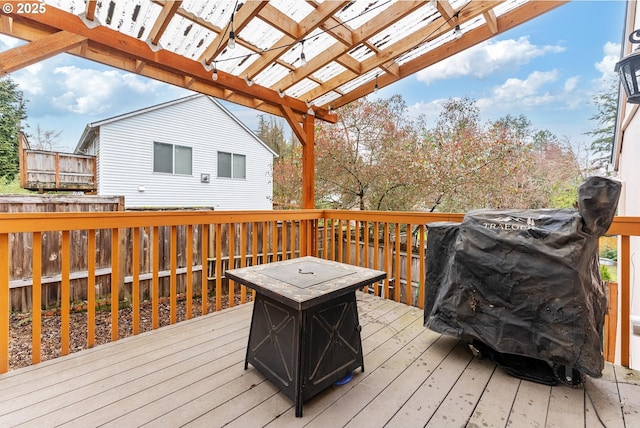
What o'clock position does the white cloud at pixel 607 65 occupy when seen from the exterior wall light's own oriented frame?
The white cloud is roughly at 3 o'clock from the exterior wall light.

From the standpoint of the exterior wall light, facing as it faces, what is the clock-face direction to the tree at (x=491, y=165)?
The tree is roughly at 2 o'clock from the exterior wall light.

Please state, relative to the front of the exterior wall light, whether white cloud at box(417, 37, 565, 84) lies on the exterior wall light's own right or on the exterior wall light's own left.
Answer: on the exterior wall light's own right

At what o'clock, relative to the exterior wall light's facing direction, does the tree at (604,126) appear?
The tree is roughly at 3 o'clock from the exterior wall light.

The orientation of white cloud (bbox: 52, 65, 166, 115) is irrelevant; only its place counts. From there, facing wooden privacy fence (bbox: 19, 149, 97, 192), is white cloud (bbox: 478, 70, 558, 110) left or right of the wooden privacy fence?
left

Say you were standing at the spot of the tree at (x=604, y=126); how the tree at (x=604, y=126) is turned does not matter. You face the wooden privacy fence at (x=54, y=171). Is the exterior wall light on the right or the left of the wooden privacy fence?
left

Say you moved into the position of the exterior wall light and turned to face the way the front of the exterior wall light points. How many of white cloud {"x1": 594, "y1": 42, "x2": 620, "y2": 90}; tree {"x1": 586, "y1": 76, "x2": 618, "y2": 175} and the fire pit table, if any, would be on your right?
2

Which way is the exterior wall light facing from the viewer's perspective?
to the viewer's left

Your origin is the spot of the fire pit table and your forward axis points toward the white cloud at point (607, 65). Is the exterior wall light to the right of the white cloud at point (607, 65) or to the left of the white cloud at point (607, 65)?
right

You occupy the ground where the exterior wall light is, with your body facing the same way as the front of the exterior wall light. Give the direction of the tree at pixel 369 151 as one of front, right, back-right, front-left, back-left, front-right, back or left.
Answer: front-right

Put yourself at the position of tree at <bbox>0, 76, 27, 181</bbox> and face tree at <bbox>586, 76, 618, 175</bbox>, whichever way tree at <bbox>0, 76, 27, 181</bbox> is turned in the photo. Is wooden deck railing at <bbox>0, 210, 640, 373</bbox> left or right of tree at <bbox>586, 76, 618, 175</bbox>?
right

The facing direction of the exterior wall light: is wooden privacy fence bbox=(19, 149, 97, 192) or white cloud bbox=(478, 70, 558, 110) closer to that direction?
the wooden privacy fence
